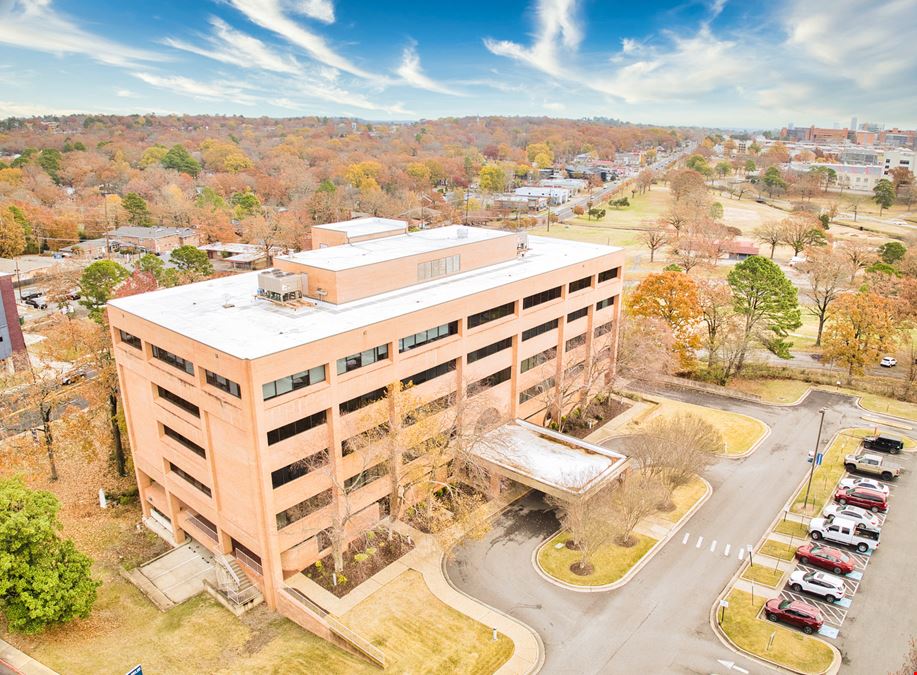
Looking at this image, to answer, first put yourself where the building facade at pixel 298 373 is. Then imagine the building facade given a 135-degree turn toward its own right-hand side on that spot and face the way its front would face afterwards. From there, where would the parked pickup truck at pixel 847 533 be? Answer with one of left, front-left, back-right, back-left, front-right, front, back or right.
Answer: back

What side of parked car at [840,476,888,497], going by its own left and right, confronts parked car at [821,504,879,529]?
left

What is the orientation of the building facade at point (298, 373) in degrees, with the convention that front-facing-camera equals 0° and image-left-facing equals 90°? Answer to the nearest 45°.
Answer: approximately 315°

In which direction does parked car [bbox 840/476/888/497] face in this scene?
to the viewer's left

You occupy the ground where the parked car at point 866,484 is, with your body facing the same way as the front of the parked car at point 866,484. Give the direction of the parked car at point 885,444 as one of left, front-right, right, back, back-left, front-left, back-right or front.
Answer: right

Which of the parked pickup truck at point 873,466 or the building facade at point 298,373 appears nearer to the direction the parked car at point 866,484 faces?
the building facade

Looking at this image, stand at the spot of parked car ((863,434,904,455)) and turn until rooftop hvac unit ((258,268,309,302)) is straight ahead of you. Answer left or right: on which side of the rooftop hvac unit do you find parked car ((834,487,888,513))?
left

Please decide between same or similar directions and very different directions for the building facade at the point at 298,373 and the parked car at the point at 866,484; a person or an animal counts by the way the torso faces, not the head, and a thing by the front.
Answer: very different directions

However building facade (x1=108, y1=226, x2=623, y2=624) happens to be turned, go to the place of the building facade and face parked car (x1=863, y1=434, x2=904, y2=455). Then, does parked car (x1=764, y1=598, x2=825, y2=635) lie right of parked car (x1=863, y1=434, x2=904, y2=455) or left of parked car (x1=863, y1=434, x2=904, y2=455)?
right

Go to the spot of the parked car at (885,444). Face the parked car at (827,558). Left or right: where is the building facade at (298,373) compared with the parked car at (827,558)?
right

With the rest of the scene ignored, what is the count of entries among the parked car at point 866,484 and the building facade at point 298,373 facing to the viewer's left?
1

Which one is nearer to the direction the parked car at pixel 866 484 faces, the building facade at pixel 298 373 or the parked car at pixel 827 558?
the building facade

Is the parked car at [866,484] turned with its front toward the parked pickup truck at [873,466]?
no

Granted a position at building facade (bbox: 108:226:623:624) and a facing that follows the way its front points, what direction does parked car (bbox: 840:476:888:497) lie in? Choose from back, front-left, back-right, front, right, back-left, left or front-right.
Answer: front-left

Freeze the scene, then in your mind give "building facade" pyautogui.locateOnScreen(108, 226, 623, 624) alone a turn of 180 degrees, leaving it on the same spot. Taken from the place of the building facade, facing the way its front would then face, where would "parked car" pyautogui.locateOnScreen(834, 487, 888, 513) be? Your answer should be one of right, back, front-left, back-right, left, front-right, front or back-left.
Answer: back-right
